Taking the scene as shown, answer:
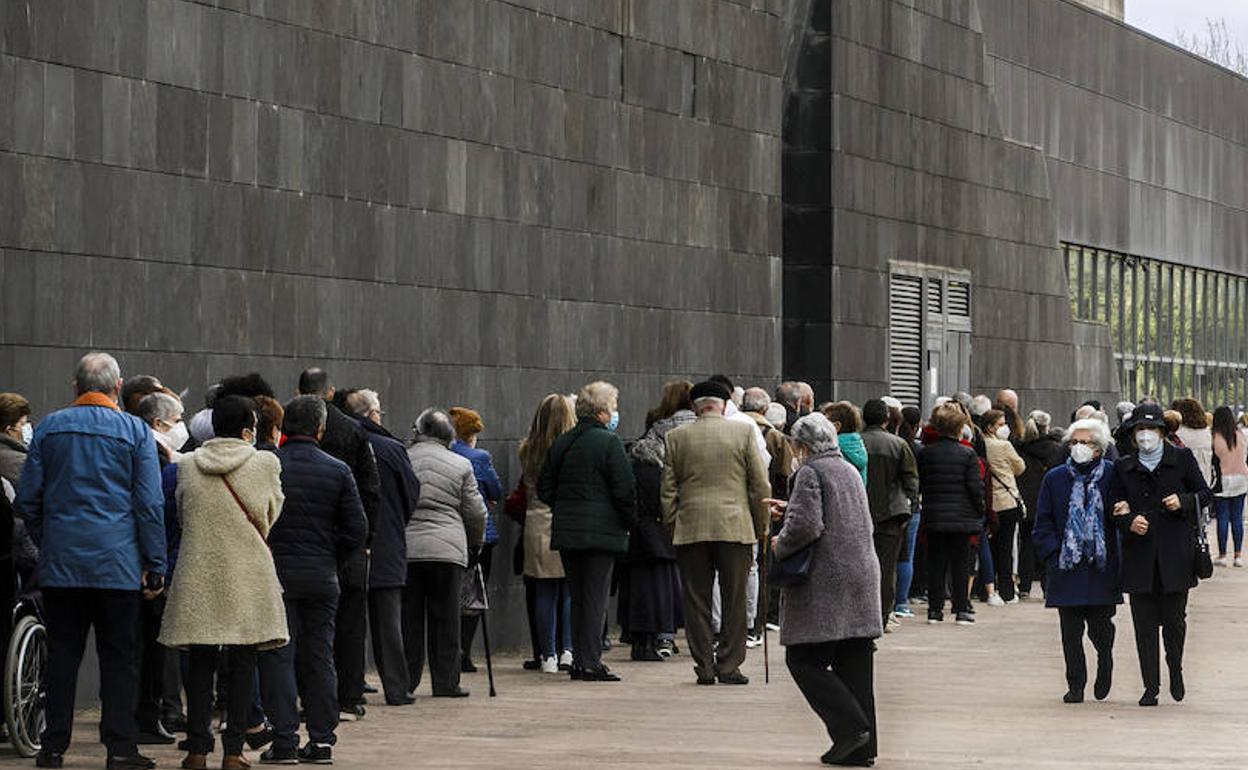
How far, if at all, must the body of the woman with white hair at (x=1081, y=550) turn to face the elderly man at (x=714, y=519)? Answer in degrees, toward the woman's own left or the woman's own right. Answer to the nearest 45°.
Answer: approximately 90° to the woman's own right

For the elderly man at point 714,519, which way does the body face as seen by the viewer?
away from the camera

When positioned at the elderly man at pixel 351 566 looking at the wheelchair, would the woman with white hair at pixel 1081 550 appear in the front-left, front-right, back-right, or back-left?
back-left

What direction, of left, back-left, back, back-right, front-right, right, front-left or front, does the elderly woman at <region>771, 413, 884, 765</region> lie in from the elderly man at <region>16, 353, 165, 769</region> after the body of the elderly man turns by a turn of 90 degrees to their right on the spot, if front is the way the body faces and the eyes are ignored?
front

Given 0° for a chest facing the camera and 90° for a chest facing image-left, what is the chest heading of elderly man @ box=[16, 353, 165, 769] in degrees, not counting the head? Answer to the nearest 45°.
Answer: approximately 180°

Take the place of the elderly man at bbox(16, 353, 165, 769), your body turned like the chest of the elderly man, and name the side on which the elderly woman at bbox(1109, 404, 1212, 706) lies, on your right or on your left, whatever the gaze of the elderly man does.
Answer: on your right

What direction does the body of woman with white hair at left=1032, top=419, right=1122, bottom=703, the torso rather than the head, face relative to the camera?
toward the camera

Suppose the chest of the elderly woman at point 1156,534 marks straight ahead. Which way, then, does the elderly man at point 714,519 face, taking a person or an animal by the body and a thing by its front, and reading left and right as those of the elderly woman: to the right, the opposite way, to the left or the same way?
the opposite way

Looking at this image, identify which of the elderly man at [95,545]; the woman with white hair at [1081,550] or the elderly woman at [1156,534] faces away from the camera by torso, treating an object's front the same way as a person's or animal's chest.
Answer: the elderly man

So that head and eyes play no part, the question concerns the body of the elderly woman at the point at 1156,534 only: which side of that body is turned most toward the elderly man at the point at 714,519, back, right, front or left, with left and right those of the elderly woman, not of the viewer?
right

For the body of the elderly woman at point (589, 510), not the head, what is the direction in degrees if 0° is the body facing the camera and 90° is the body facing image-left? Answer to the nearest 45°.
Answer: approximately 225°

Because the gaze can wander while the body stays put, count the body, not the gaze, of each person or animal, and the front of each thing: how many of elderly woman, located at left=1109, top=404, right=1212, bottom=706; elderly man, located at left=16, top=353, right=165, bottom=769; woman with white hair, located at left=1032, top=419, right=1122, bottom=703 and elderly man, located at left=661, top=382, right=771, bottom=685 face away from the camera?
2

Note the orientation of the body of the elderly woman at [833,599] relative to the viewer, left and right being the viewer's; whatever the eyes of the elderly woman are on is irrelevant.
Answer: facing away from the viewer and to the left of the viewer
